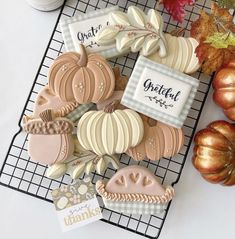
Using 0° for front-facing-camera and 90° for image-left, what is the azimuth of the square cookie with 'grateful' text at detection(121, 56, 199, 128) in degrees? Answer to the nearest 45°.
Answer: approximately 0°

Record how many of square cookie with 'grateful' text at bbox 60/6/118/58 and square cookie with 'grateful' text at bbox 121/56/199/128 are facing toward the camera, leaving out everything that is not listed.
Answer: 2

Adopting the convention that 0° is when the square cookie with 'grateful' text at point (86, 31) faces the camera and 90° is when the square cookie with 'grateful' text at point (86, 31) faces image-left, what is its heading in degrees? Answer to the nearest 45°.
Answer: approximately 0°
